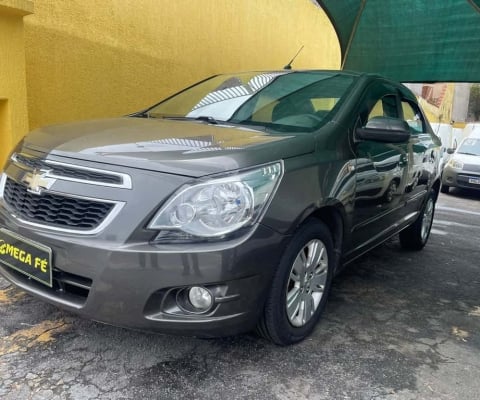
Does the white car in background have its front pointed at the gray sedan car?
yes

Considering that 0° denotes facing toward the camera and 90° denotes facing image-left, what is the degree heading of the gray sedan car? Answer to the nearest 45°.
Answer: approximately 45°

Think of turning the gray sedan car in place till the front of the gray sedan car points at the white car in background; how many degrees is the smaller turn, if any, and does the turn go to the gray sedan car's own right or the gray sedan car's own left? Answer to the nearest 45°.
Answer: approximately 180°

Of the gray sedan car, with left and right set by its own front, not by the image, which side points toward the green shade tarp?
back

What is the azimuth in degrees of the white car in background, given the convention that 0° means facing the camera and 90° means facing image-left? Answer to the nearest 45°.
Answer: approximately 0°
